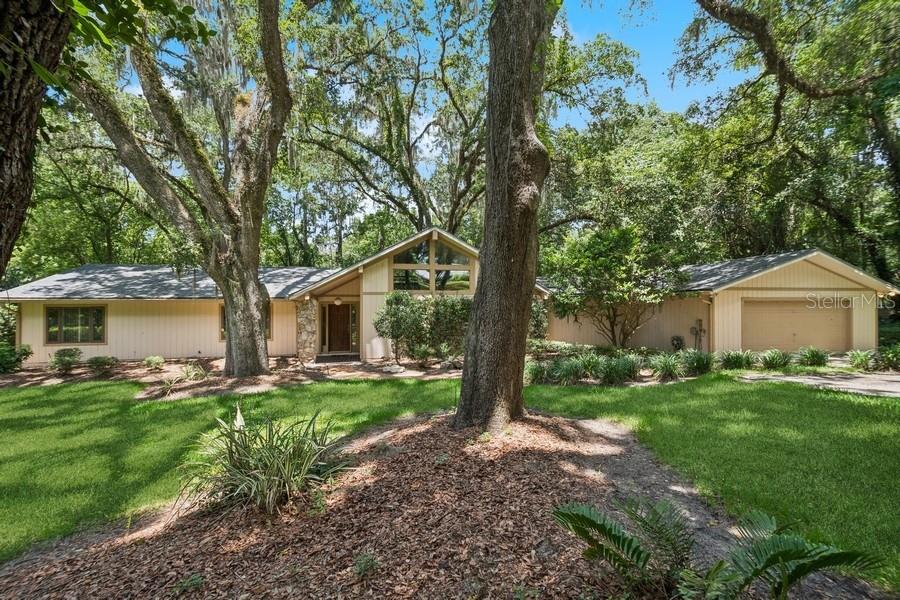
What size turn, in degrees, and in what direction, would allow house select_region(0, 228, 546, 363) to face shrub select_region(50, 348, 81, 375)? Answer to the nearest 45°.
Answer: approximately 45° to its right

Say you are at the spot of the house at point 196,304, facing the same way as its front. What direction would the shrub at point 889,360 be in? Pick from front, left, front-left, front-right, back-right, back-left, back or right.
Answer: front-left

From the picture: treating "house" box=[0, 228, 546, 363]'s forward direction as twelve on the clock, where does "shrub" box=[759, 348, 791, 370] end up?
The shrub is roughly at 10 o'clock from the house.

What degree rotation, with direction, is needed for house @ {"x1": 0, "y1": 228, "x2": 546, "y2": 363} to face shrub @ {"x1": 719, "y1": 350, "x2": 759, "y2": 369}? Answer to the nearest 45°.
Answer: approximately 45° to its left

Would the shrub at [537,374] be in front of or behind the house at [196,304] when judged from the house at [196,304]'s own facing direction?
in front

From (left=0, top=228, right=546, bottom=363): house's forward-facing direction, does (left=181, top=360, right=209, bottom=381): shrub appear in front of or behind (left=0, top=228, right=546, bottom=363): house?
in front

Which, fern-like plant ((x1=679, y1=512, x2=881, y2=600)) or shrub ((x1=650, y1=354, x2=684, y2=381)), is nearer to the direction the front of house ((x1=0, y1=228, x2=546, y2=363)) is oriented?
the fern-like plant

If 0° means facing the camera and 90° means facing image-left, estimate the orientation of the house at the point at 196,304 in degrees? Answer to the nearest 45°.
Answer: approximately 0°

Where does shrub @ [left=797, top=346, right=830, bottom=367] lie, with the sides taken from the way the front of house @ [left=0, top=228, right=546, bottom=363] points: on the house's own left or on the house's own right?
on the house's own left

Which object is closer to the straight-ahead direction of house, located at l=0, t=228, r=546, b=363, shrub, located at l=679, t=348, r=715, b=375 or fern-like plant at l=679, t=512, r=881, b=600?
the fern-like plant

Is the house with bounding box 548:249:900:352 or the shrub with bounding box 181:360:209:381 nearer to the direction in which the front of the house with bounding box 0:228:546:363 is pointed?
the shrub
